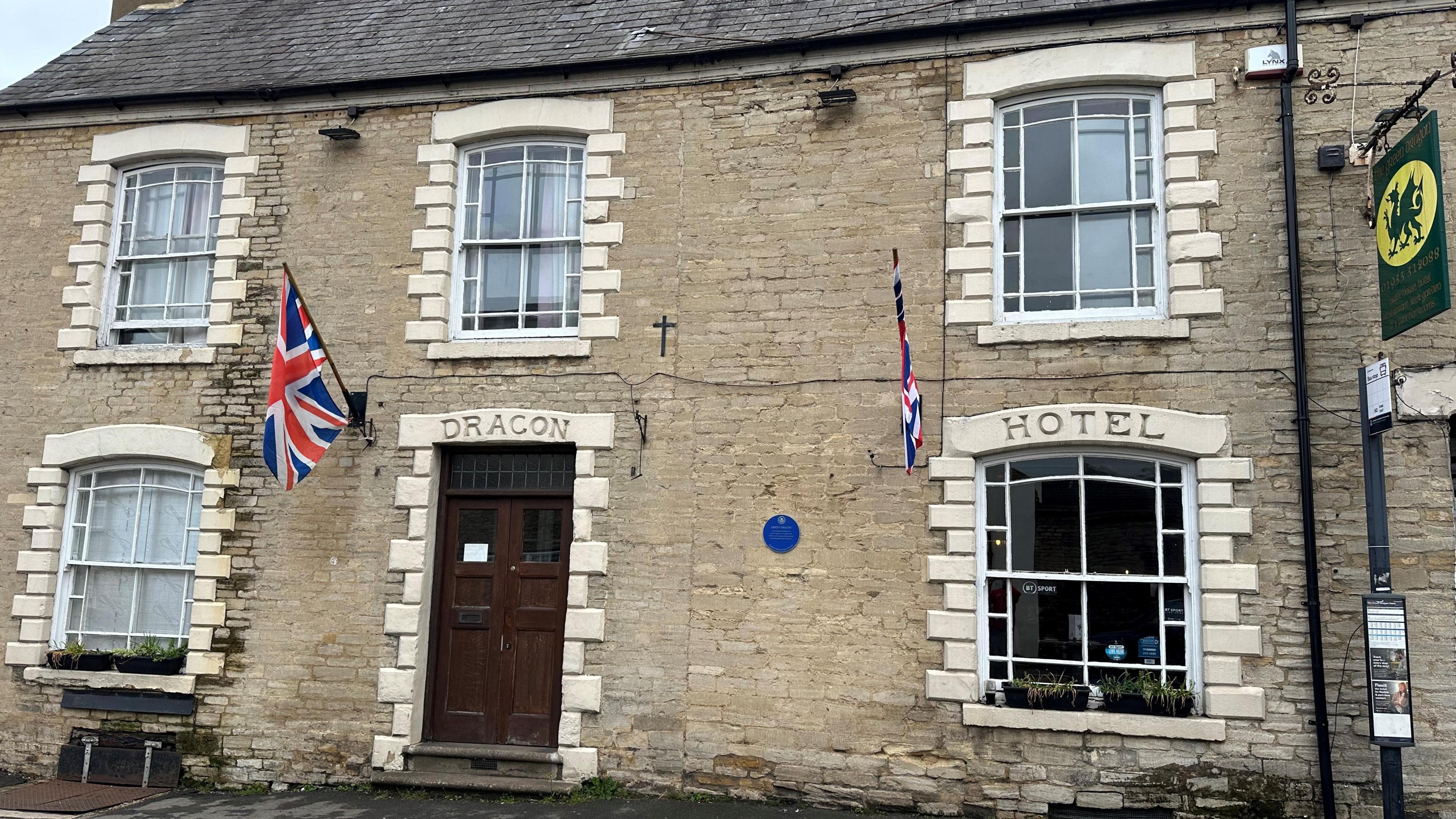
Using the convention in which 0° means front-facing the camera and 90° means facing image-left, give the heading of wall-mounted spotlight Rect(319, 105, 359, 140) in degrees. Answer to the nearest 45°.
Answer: approximately 45°

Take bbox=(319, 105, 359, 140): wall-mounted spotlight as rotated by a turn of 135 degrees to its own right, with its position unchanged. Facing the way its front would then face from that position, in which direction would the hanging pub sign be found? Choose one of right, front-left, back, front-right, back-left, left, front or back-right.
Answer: back-right

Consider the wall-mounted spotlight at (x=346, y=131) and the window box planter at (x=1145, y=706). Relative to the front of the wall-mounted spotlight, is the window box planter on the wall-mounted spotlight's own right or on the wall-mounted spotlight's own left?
on the wall-mounted spotlight's own left

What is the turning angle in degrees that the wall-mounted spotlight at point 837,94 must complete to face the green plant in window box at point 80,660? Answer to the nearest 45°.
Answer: approximately 90° to its right

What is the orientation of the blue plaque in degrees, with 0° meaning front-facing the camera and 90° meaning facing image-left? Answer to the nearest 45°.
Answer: approximately 0°

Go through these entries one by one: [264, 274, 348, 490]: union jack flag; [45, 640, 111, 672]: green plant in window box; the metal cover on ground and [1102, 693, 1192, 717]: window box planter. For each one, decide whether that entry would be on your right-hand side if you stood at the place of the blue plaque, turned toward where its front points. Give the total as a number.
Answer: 3

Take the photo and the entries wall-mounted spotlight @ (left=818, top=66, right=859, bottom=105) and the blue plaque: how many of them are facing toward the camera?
2

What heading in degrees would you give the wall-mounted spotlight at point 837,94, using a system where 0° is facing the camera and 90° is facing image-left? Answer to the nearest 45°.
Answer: approximately 0°

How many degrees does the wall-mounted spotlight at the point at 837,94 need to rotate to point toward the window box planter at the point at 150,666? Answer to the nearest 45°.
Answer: approximately 90° to its right
